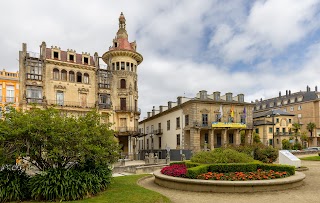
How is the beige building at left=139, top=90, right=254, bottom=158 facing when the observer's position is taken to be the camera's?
facing the viewer and to the right of the viewer

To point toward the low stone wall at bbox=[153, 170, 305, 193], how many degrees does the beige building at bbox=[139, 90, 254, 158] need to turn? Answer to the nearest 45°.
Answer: approximately 45° to its right

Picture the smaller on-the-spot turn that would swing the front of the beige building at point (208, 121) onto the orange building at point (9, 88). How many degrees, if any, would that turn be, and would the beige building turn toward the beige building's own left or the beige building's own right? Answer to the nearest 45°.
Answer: approximately 90° to the beige building's own right

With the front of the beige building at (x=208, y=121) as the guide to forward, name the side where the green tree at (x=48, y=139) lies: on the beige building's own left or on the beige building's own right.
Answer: on the beige building's own right

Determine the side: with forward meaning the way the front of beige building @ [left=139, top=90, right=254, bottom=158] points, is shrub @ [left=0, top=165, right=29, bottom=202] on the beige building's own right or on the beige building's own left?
on the beige building's own right

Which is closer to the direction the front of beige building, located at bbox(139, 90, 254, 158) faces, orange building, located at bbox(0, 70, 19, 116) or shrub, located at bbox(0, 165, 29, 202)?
the shrub

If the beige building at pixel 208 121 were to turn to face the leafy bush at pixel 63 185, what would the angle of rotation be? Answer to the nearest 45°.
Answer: approximately 45° to its right

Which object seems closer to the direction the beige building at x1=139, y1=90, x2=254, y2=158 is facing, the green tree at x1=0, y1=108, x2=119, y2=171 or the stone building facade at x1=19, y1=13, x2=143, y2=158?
the green tree
